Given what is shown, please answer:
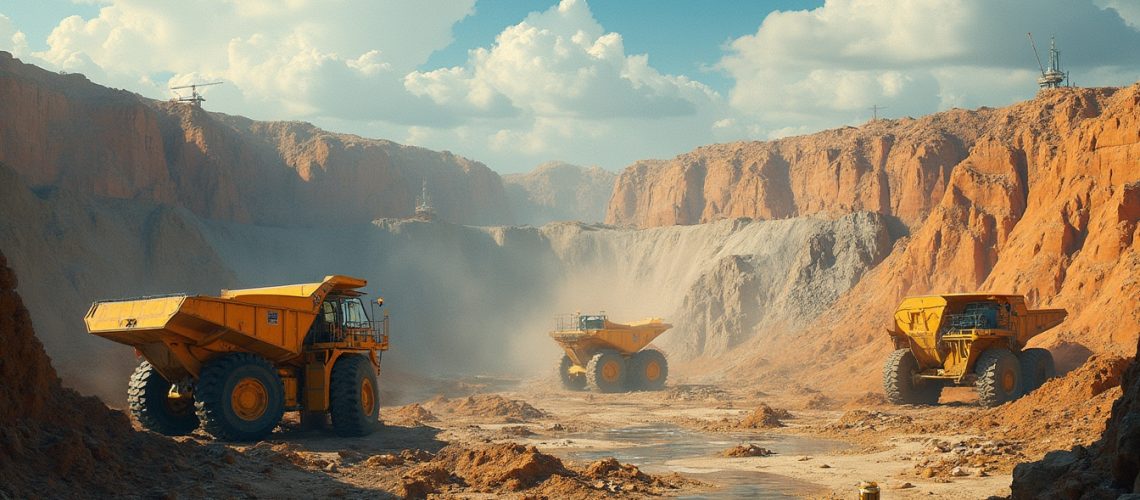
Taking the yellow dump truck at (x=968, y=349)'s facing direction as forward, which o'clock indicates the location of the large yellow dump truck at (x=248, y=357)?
The large yellow dump truck is roughly at 12 o'clock from the yellow dump truck.

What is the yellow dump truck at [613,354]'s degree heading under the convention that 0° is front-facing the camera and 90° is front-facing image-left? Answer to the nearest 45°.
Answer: approximately 45°

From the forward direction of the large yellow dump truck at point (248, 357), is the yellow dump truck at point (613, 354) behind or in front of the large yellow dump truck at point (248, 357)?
in front

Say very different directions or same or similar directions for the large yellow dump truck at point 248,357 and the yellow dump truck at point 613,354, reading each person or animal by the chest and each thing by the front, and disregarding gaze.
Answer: very different directions

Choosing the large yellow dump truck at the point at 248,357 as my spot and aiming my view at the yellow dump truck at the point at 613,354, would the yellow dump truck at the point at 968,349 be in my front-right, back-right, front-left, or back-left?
front-right

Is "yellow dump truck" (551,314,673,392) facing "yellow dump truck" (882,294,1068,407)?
no

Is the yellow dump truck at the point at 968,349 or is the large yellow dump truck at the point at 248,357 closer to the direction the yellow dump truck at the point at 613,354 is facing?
the large yellow dump truck

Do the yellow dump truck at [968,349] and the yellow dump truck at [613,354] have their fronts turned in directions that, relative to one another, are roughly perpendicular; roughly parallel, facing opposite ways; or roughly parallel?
roughly parallel

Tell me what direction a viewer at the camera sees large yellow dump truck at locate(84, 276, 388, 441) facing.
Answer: facing away from the viewer and to the right of the viewer

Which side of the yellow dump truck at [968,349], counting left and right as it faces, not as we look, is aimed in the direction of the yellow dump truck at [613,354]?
right

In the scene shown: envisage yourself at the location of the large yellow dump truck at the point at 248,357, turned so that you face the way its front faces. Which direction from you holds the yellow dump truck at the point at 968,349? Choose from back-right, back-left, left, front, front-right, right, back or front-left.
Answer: front-right

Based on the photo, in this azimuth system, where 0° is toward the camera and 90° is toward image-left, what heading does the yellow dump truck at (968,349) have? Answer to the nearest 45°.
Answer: approximately 45°
